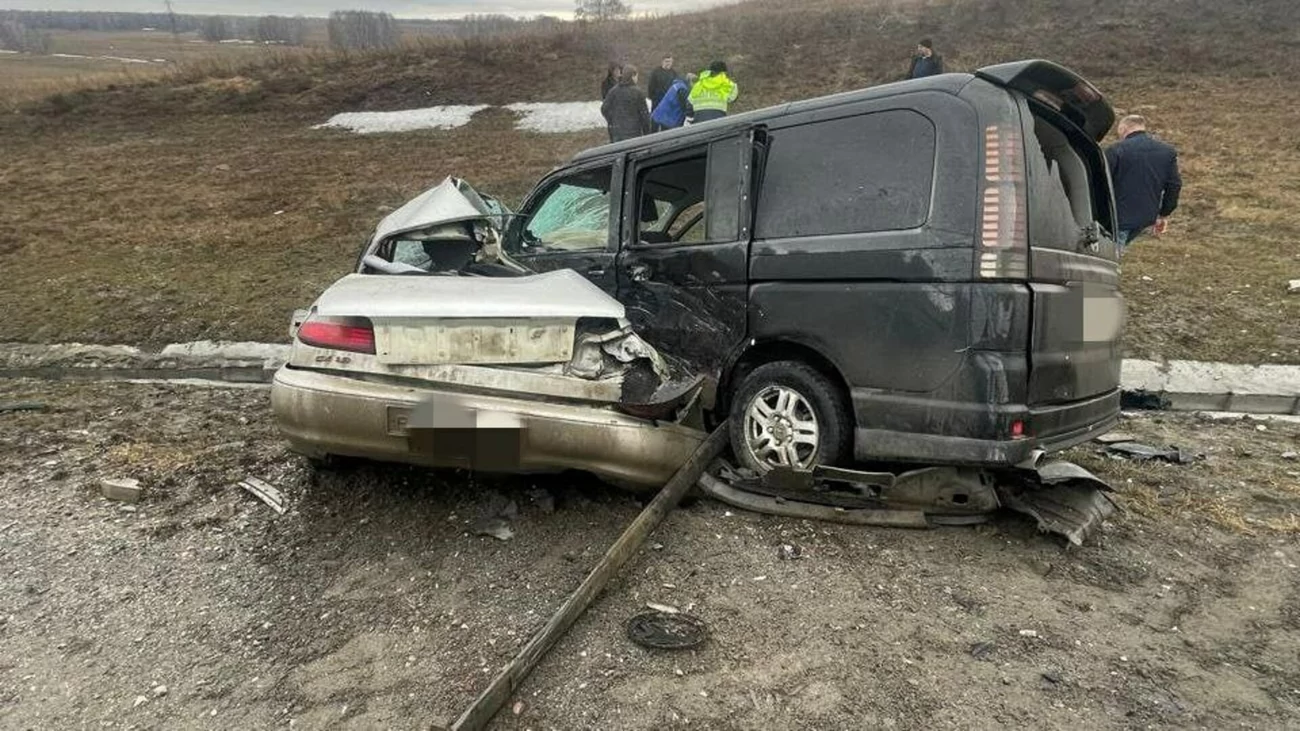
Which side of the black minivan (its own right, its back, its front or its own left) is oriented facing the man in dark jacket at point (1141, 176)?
right

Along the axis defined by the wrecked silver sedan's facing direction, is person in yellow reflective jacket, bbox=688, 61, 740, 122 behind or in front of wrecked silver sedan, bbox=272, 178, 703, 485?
in front

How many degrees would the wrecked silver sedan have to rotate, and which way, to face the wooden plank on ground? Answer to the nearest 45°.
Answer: approximately 180°

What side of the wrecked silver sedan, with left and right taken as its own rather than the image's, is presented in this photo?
back

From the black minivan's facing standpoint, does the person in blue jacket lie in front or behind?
in front

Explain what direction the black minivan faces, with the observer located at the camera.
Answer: facing away from the viewer and to the left of the viewer

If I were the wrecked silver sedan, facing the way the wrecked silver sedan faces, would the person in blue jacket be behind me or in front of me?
in front

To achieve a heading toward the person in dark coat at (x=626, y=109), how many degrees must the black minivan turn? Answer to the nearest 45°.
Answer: approximately 45° to its right
